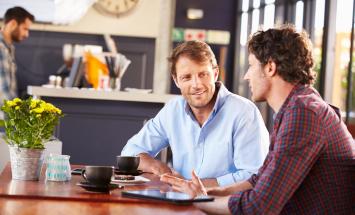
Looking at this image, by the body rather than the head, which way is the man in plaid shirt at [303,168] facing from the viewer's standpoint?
to the viewer's left

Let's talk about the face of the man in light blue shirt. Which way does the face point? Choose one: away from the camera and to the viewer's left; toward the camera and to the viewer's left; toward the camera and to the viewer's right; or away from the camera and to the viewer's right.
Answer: toward the camera and to the viewer's right

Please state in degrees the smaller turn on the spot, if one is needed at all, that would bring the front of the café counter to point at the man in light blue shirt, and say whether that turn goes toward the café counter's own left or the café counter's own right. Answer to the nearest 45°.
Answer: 0° — it already faces them

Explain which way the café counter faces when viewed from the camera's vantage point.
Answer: facing the viewer

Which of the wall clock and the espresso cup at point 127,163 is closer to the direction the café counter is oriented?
the espresso cup

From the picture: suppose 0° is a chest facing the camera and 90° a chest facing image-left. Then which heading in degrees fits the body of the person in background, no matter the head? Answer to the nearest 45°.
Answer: approximately 270°

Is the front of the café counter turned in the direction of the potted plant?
yes

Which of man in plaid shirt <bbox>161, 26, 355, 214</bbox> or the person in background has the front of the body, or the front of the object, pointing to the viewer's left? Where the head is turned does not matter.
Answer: the man in plaid shirt

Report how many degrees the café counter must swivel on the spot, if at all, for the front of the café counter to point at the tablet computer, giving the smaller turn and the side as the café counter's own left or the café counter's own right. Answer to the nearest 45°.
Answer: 0° — it already faces it

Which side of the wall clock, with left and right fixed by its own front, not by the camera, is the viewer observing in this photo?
front

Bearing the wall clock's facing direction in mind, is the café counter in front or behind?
in front

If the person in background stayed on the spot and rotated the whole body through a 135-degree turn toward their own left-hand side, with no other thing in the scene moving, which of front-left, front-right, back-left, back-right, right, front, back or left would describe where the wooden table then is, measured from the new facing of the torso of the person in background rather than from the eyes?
back-left

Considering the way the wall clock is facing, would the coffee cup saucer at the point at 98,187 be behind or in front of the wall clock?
in front
